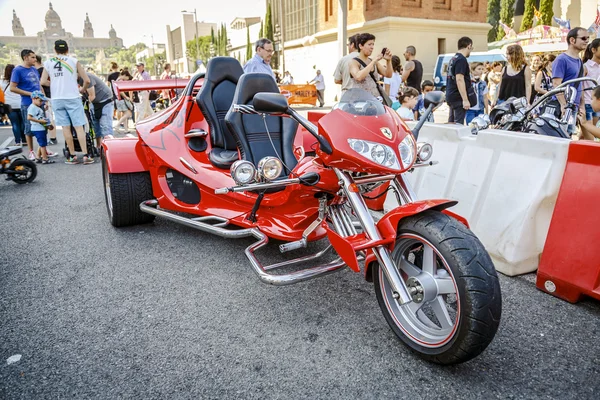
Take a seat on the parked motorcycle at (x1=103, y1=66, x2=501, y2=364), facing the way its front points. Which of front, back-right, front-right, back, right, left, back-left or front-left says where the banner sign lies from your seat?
back-left

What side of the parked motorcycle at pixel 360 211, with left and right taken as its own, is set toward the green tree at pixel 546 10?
left

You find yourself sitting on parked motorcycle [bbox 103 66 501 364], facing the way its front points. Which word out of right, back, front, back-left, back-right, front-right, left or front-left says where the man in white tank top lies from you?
back

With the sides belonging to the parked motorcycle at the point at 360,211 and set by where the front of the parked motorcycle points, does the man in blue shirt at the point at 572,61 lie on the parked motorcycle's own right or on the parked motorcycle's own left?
on the parked motorcycle's own left

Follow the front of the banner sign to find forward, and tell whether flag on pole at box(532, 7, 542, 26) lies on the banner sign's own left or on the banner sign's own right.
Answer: on the banner sign's own left

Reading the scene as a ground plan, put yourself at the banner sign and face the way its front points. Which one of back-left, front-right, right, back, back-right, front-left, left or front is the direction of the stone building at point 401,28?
back-left

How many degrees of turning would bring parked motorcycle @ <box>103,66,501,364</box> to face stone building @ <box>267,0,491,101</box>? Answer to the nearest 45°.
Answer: approximately 135° to its left

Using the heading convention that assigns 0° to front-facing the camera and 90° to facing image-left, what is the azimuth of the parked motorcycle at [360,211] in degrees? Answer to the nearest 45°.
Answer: approximately 315°

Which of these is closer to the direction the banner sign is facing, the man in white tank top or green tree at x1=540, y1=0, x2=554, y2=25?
the man in white tank top
